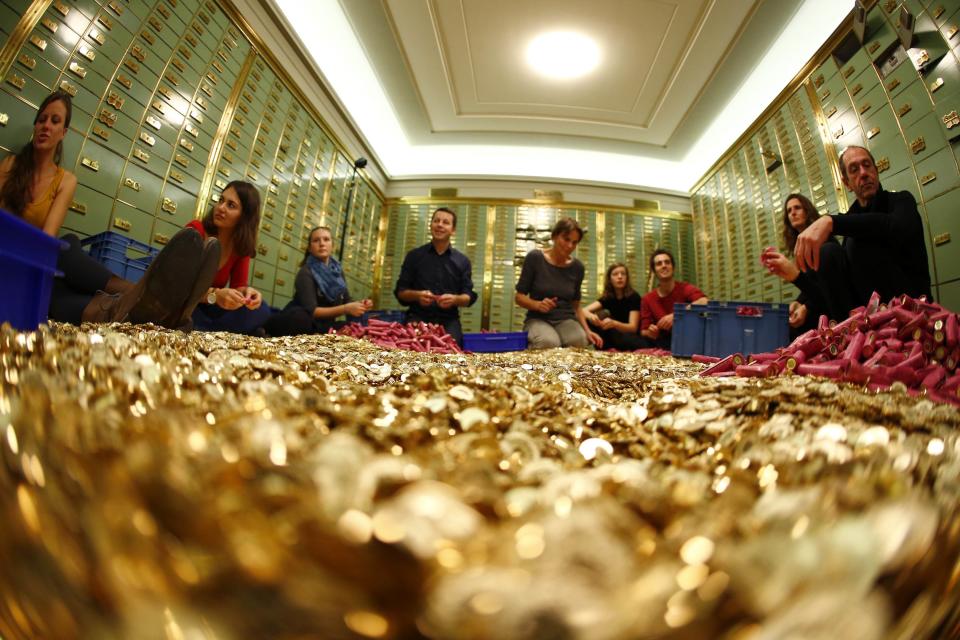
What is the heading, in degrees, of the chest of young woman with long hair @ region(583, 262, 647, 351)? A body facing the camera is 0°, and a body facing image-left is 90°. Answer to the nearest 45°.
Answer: approximately 0°

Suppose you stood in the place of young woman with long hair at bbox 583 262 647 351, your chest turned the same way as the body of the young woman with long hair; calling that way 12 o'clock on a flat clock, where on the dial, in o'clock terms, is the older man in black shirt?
The older man in black shirt is roughly at 11 o'clock from the young woman with long hair.

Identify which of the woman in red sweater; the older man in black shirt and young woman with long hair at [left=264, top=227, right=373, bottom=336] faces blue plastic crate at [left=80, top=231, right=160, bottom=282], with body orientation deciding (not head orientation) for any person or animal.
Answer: the older man in black shirt

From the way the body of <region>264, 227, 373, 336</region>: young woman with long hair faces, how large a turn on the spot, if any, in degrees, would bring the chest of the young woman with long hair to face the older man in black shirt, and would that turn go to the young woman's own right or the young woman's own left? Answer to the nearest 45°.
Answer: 0° — they already face them

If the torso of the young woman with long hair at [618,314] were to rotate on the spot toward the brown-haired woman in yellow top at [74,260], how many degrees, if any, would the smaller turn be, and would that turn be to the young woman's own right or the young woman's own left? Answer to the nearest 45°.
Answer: approximately 45° to the young woman's own right

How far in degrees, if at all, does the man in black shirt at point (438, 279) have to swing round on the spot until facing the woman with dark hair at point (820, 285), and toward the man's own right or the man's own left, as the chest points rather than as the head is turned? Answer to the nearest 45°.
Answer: approximately 45° to the man's own left

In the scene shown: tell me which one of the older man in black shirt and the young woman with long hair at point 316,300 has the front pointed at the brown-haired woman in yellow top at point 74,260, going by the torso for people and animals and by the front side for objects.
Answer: the older man in black shirt

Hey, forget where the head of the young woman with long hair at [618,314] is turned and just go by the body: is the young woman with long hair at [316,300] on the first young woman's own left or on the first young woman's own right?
on the first young woman's own right

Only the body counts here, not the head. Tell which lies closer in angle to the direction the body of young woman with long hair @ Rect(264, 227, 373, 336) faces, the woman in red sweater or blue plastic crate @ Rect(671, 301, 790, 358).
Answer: the blue plastic crate
